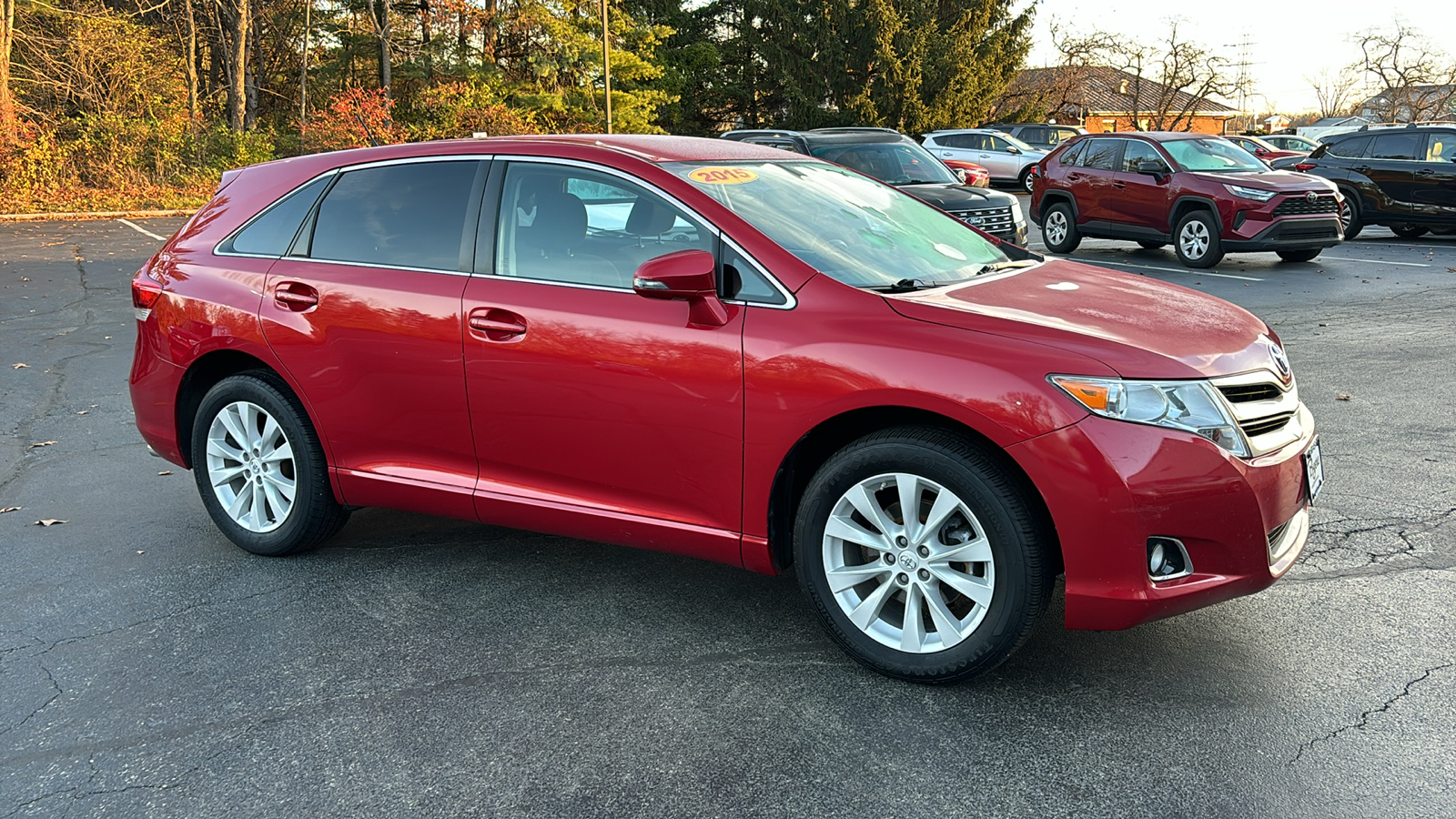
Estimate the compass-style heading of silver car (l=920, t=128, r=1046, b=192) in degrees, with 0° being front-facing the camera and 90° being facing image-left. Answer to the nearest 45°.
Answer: approximately 315°

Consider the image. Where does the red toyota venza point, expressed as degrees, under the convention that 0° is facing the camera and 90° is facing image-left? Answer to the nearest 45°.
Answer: approximately 315°

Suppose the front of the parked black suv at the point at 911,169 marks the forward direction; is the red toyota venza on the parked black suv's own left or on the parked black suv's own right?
on the parked black suv's own right

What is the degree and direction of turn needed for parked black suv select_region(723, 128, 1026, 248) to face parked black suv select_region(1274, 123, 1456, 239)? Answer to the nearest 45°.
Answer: approximately 90° to its left

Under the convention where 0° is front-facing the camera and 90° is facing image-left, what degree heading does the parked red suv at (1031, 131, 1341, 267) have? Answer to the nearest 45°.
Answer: approximately 315°

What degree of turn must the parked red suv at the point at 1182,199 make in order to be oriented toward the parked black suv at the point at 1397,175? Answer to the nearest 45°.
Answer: approximately 90° to its left

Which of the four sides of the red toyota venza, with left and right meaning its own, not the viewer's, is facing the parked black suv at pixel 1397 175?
left

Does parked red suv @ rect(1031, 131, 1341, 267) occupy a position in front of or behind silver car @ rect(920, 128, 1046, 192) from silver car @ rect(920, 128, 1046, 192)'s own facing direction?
in front

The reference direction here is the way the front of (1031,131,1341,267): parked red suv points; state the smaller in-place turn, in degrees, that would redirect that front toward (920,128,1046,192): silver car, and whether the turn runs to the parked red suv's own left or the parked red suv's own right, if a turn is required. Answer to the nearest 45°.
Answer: approximately 135° to the parked red suv's own left

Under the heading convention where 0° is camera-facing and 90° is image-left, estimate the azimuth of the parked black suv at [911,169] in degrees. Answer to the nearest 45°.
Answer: approximately 315°
